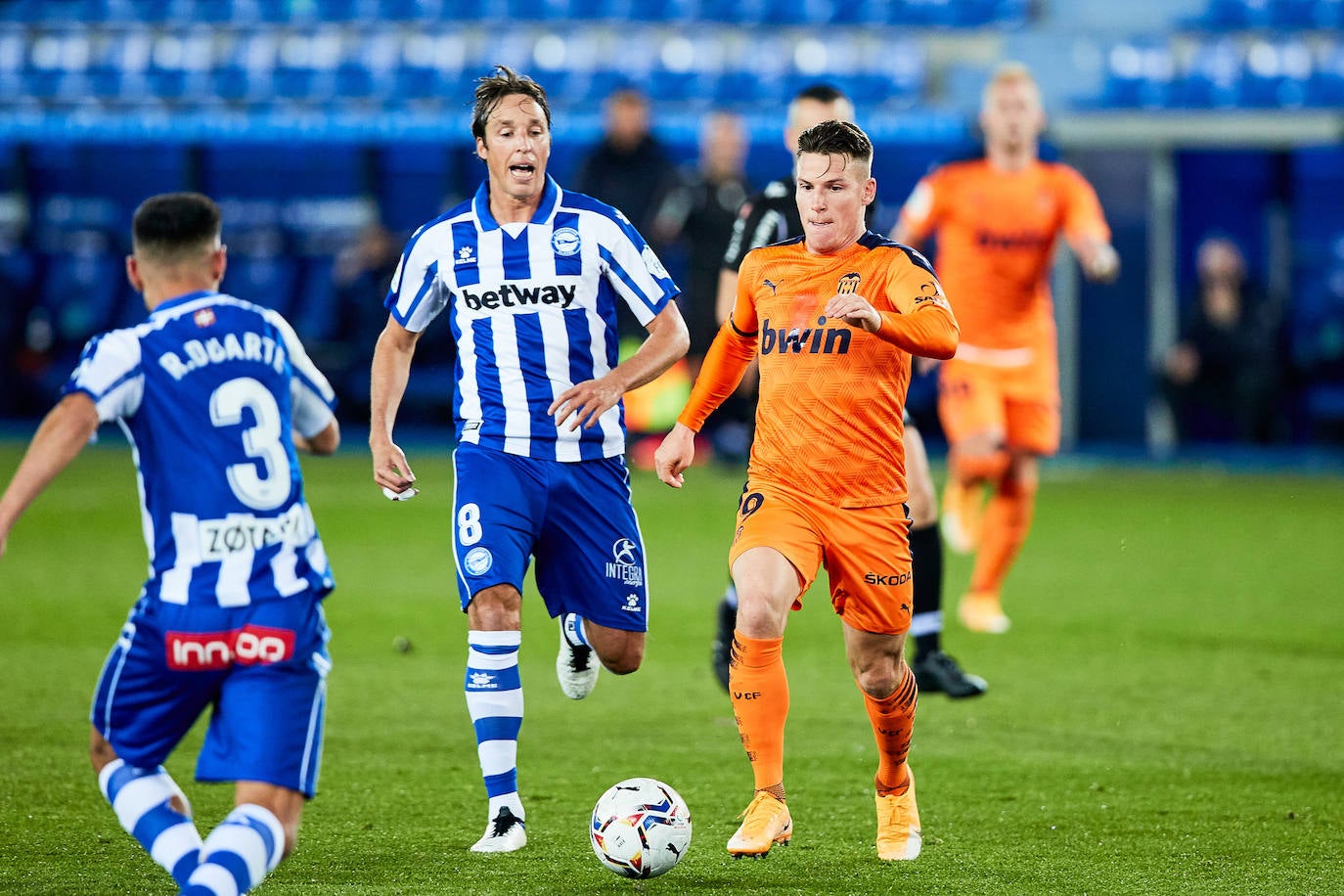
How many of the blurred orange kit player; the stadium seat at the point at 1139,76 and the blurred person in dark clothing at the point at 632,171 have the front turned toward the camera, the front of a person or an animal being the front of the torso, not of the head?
3

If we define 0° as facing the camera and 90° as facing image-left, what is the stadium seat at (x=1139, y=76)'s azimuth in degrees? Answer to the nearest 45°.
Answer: approximately 0°

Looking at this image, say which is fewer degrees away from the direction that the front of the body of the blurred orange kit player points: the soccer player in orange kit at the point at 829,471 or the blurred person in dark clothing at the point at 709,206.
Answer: the soccer player in orange kit

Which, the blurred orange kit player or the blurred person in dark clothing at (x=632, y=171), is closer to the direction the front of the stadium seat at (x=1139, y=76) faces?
the blurred orange kit player

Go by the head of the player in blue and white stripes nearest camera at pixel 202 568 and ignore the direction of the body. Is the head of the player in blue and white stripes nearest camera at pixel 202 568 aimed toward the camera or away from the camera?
away from the camera

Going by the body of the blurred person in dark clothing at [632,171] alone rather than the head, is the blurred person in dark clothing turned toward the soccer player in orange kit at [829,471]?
yes

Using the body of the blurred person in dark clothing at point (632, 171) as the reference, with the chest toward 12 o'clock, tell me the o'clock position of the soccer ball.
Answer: The soccer ball is roughly at 12 o'clock from the blurred person in dark clothing.

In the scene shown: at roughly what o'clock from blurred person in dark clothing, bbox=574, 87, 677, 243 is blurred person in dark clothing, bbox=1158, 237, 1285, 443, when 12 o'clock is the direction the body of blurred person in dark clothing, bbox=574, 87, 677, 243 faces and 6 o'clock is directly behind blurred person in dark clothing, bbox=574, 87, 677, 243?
blurred person in dark clothing, bbox=1158, 237, 1285, 443 is roughly at 8 o'clock from blurred person in dark clothing, bbox=574, 87, 677, 243.

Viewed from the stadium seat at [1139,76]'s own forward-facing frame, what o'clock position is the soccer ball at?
The soccer ball is roughly at 12 o'clock from the stadium seat.
